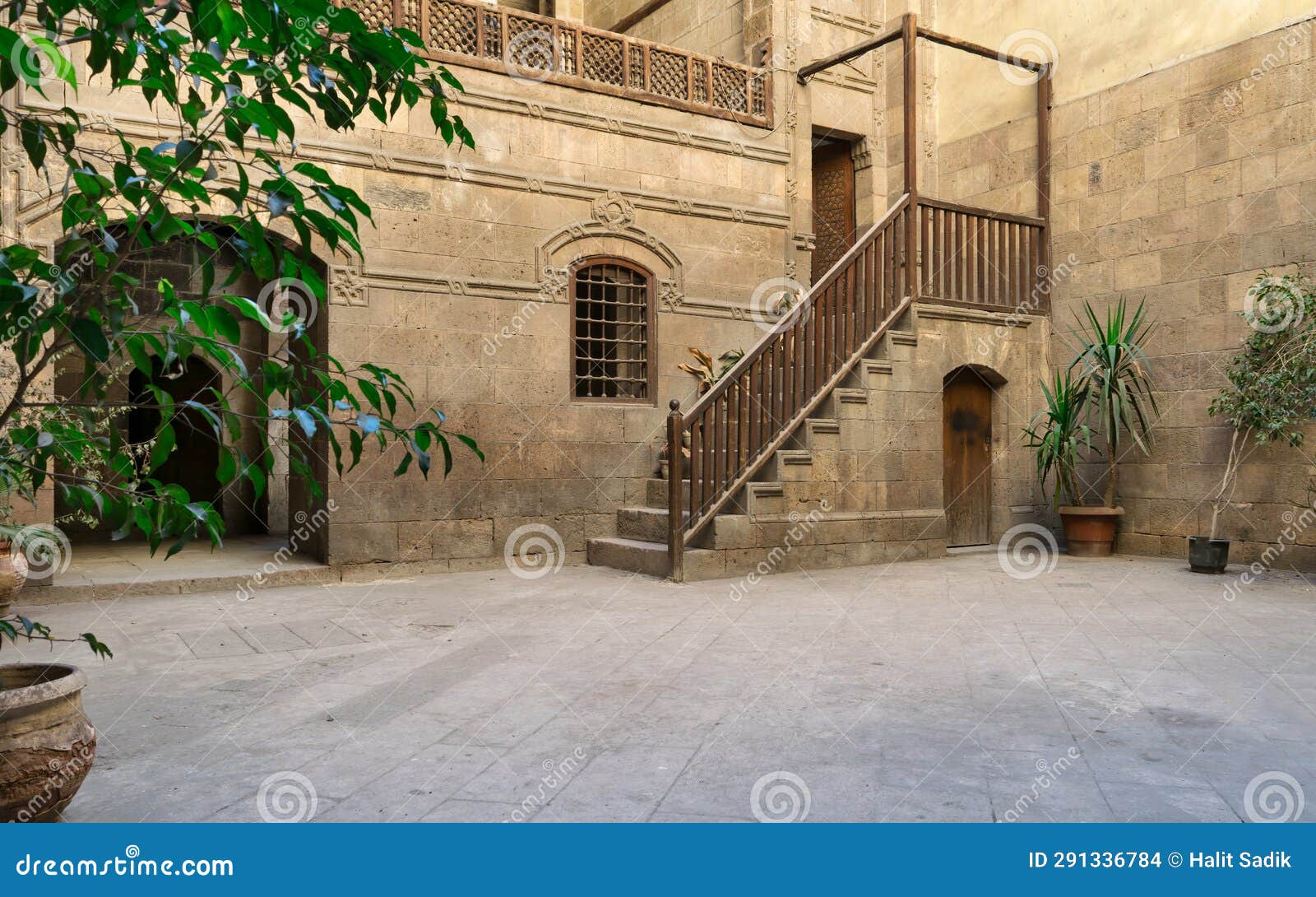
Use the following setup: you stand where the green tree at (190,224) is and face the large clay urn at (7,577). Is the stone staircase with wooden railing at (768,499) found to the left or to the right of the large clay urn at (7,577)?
right

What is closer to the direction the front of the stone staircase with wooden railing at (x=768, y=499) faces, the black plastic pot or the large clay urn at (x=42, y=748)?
the large clay urn

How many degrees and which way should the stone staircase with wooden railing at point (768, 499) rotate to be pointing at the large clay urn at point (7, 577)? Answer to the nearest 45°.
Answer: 0° — it already faces it

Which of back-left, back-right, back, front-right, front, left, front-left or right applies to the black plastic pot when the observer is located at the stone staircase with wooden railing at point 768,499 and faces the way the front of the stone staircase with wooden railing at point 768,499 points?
back-left

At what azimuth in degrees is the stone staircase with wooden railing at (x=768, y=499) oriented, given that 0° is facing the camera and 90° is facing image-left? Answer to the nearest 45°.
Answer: approximately 45°

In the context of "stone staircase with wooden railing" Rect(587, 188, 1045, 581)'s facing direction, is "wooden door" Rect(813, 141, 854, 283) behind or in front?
behind

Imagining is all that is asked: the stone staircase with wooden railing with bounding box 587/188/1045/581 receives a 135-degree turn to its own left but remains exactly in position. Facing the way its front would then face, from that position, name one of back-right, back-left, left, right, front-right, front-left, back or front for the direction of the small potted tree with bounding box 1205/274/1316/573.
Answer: front

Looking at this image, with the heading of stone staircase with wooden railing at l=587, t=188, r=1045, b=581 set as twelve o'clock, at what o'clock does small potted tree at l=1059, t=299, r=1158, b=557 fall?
The small potted tree is roughly at 7 o'clock from the stone staircase with wooden railing.
